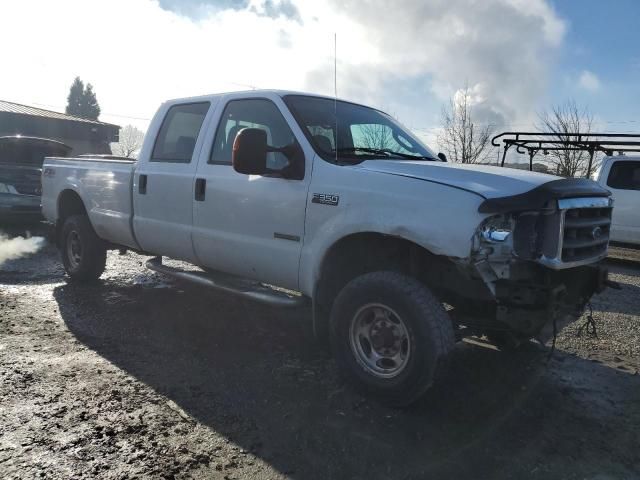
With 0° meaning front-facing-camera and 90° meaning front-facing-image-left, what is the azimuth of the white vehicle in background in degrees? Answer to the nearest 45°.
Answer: approximately 270°

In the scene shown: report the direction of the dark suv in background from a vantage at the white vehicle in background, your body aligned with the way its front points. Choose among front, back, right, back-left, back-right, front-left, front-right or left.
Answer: back-right

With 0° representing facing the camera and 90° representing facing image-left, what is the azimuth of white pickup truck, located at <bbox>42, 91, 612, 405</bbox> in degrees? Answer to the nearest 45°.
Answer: approximately 315°

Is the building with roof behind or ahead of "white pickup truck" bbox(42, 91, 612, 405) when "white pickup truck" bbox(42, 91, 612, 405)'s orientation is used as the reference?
behind

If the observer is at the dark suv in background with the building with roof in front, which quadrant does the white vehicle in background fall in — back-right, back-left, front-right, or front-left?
back-right

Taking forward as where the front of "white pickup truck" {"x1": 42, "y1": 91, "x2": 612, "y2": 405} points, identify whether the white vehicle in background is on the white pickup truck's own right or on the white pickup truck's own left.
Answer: on the white pickup truck's own left

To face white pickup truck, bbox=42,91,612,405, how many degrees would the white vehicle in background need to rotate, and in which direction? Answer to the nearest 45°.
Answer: approximately 90° to its right

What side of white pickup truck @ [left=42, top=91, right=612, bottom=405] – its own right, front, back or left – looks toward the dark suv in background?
back

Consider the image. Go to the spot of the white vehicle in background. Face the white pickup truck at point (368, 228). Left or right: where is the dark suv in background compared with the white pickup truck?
right
